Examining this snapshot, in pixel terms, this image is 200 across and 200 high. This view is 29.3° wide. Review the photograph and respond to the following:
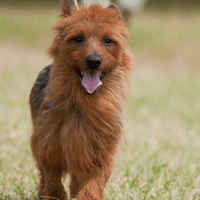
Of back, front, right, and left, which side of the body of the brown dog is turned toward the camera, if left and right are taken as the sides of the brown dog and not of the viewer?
front
